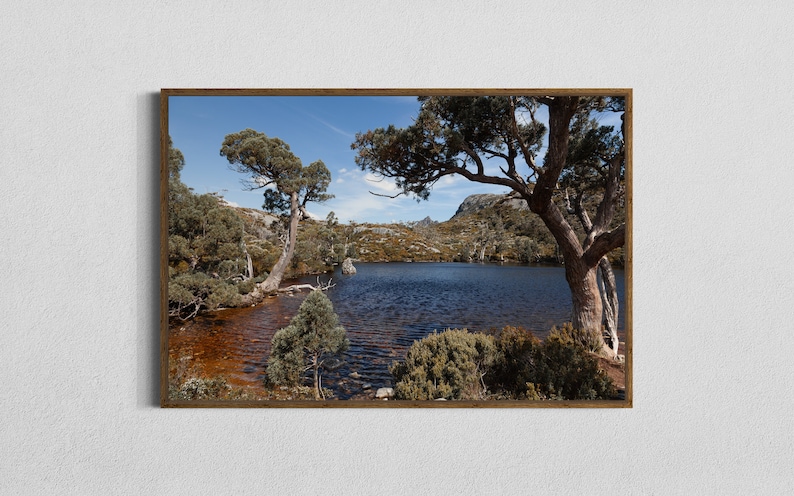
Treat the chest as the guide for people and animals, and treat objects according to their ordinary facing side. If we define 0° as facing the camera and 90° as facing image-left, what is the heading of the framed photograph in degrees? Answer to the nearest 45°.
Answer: approximately 0°
